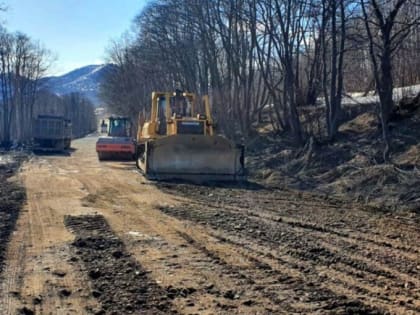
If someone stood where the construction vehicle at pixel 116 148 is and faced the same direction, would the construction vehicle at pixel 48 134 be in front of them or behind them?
behind

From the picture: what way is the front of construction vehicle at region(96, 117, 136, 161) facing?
toward the camera

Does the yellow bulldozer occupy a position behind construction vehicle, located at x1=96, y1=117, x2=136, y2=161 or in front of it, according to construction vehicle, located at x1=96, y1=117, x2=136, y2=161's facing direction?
in front

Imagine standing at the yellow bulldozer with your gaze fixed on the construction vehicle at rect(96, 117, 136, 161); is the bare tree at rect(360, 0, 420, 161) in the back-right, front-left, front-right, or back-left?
back-right

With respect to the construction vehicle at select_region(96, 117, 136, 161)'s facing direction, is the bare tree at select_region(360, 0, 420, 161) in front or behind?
in front

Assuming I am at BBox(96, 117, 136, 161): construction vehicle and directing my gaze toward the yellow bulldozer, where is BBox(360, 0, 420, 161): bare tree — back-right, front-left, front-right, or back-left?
front-left

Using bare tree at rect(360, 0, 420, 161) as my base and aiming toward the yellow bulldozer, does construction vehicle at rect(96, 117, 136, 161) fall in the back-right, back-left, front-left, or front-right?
front-right

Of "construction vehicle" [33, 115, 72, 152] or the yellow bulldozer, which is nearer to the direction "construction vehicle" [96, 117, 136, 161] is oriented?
the yellow bulldozer

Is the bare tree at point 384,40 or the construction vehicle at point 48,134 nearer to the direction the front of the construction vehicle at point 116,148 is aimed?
the bare tree
